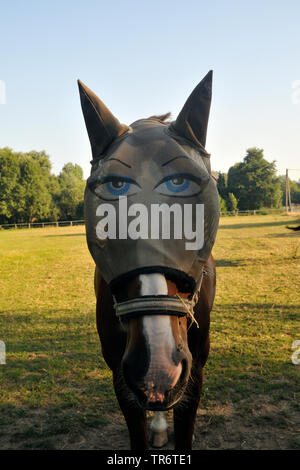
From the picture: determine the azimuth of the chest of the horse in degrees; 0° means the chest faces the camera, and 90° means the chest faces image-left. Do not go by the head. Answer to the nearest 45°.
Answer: approximately 0°
